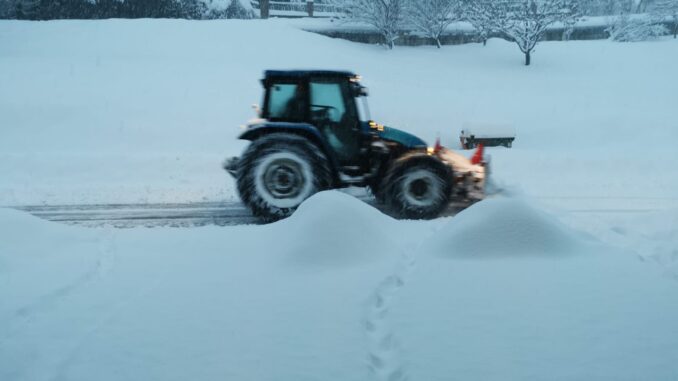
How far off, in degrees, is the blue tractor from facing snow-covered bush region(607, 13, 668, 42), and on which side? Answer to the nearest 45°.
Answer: approximately 45° to its left

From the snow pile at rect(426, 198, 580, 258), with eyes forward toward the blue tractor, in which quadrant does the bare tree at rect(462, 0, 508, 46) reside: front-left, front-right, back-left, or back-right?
front-right

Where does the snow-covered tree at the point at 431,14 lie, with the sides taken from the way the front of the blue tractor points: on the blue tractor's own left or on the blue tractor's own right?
on the blue tractor's own left

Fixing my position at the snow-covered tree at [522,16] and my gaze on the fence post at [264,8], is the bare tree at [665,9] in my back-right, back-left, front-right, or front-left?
back-right

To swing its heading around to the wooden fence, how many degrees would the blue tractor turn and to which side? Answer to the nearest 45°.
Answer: approximately 90° to its left

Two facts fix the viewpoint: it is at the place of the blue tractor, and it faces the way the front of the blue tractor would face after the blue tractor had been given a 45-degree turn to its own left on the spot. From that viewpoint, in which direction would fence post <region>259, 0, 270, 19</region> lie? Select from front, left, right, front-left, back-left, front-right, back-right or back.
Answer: front-left

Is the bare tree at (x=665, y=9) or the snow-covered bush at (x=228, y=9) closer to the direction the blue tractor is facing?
the bare tree

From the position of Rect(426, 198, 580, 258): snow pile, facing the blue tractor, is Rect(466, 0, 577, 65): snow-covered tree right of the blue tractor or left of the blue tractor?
right

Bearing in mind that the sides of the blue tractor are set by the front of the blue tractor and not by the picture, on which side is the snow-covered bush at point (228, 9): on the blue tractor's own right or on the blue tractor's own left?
on the blue tractor's own left

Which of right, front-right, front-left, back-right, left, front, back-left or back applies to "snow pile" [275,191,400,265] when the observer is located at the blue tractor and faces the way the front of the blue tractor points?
right

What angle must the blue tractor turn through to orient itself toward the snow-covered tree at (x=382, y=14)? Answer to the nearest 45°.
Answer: approximately 90° to its left

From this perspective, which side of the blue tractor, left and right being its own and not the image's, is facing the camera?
right

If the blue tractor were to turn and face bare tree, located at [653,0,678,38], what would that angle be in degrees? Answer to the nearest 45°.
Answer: approximately 45° to its left
